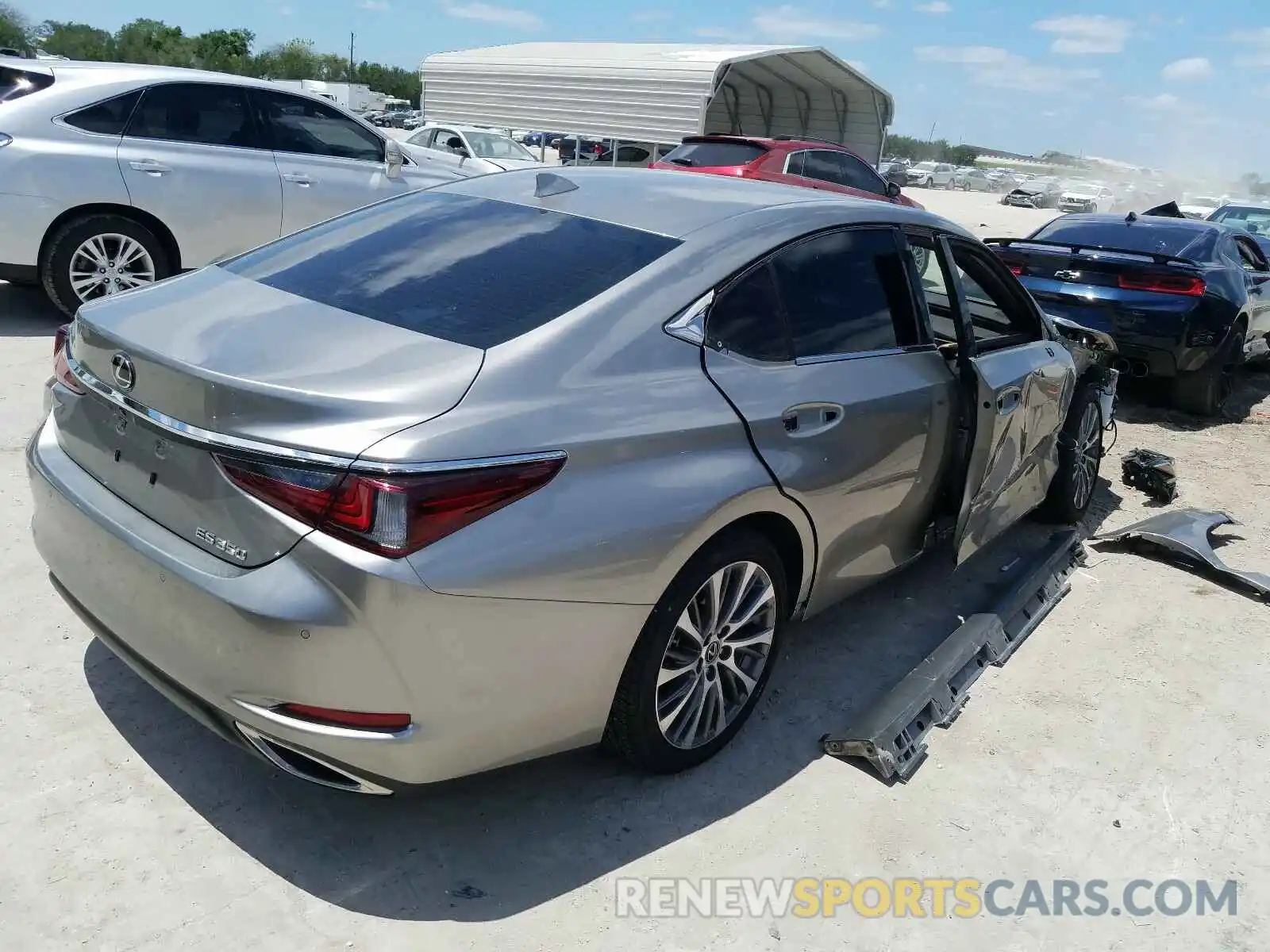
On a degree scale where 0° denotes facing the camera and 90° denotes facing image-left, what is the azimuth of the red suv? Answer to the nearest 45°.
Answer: approximately 225°

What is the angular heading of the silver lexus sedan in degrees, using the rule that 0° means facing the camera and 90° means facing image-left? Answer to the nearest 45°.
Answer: approximately 225°

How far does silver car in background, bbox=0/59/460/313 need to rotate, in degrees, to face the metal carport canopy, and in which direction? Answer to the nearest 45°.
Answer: approximately 45° to its left

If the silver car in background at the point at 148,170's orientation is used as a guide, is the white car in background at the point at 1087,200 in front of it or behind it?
in front

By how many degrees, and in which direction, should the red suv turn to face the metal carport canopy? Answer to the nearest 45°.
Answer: approximately 45° to its left

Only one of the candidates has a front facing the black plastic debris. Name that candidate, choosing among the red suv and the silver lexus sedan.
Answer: the silver lexus sedan

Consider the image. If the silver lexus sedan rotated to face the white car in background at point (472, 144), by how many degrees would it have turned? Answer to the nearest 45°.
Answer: approximately 45° to its left

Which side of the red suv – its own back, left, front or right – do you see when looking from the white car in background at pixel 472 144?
left

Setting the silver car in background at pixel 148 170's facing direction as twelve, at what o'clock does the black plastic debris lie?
The black plastic debris is roughly at 1 o'clock from the silver car in background.

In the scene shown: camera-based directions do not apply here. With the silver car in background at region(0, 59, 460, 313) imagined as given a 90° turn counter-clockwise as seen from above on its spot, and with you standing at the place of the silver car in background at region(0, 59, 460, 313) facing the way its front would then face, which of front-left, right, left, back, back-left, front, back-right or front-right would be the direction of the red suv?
front-right

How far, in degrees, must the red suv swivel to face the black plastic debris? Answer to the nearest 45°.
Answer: approximately 135° to its right

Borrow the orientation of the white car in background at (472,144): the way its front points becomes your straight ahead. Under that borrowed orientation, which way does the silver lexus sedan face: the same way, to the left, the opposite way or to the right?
to the left

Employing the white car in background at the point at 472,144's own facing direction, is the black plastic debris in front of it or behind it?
in front

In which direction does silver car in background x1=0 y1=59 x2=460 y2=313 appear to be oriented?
to the viewer's right
